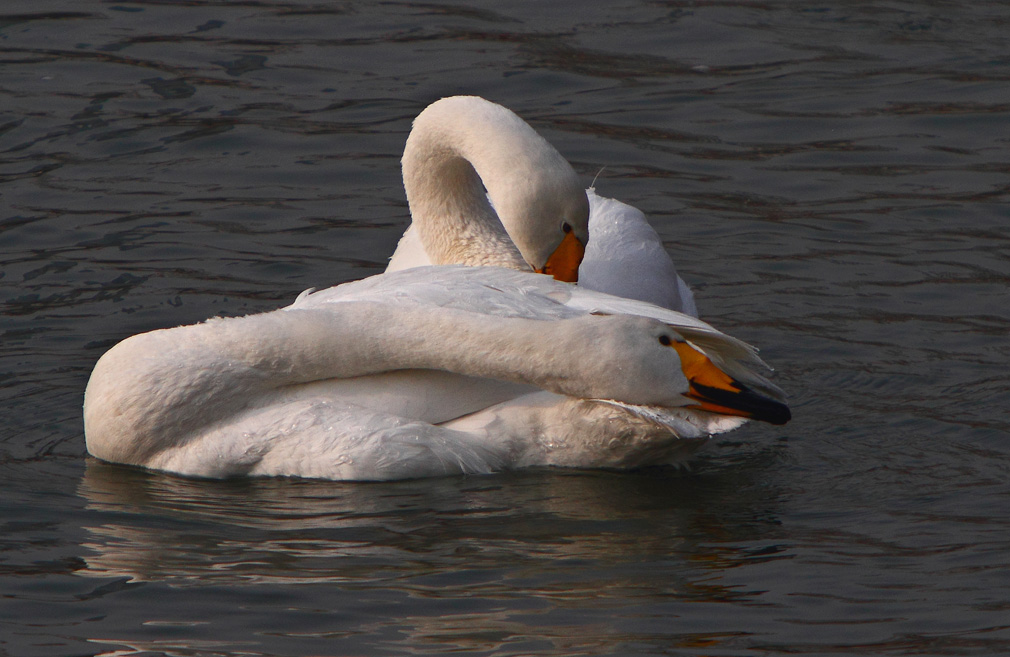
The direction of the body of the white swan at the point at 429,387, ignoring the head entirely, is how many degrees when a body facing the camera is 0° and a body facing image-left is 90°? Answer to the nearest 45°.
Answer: approximately 90°
